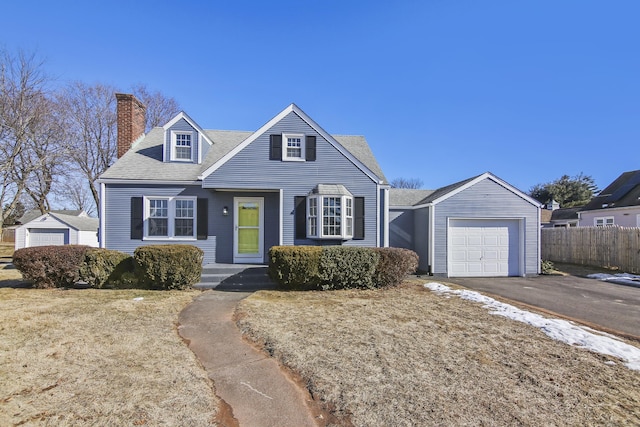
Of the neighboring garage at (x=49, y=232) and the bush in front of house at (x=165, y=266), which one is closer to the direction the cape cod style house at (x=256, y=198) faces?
the bush in front of house

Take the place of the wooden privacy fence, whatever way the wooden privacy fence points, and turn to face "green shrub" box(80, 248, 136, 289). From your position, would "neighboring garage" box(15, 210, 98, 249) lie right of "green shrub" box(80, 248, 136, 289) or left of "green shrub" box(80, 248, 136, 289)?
right

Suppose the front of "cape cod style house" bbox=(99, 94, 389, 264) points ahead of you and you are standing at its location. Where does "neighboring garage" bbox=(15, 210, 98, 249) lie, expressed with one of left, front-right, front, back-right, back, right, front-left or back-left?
back-right

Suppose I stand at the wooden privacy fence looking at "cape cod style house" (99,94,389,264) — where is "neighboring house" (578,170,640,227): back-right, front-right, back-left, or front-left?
back-right

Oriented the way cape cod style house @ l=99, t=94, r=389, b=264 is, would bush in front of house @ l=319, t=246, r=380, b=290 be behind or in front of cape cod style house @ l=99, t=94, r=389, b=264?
in front

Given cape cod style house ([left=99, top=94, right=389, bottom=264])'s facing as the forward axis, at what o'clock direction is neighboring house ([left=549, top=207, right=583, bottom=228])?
The neighboring house is roughly at 8 o'clock from the cape cod style house.

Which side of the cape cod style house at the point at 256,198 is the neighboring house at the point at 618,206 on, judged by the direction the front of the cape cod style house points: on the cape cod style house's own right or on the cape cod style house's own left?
on the cape cod style house's own left

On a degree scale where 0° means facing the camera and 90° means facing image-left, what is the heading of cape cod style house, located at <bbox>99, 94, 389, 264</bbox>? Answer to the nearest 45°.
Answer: approximately 0°

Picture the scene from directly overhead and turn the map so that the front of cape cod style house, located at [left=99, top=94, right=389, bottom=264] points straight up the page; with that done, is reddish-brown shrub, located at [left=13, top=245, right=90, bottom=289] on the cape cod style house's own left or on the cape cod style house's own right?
on the cape cod style house's own right

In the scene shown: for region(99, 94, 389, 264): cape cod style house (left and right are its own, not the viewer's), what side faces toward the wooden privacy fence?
left

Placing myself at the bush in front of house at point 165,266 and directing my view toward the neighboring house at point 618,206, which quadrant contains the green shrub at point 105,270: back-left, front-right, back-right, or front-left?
back-left

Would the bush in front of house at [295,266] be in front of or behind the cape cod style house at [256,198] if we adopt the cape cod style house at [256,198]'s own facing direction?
in front
